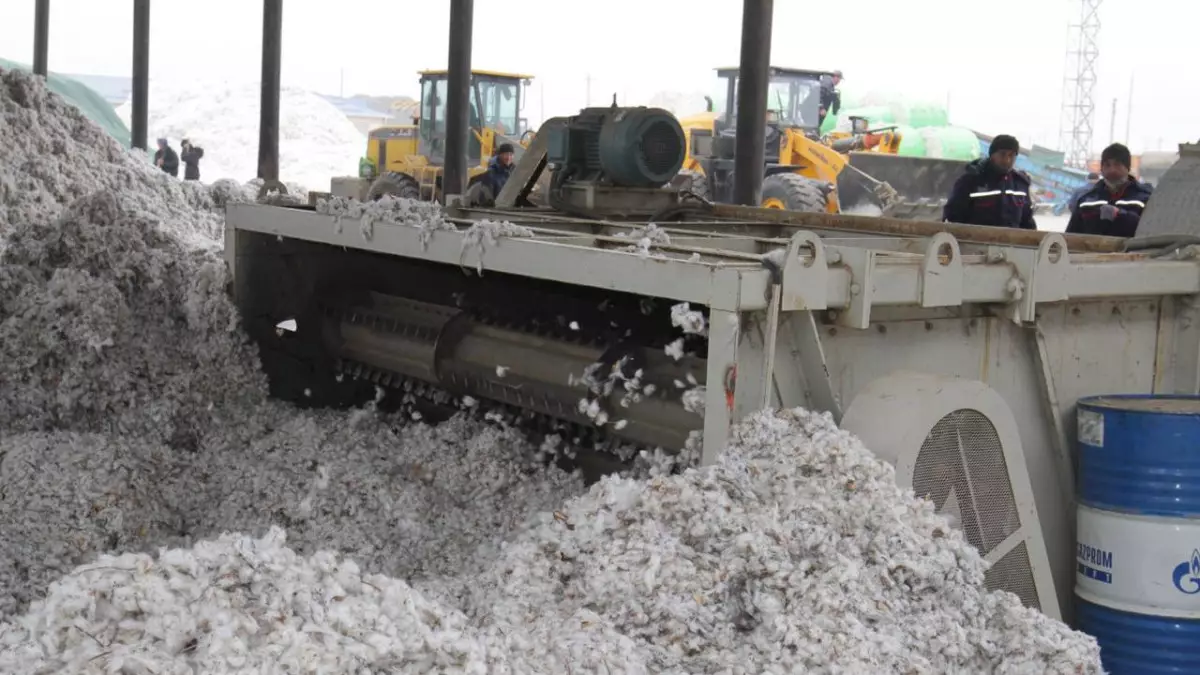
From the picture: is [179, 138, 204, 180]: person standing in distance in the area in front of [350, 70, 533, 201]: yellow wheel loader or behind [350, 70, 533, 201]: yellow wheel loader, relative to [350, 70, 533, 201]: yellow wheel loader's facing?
behind

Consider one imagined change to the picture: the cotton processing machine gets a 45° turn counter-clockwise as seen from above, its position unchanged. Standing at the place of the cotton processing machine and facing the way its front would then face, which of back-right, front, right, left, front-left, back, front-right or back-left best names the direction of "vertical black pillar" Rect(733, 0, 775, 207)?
back

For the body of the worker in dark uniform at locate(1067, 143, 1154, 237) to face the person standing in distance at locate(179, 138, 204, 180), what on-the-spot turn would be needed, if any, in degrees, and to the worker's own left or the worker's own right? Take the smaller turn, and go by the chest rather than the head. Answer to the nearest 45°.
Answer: approximately 135° to the worker's own right

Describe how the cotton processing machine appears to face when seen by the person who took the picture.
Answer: facing the viewer and to the left of the viewer

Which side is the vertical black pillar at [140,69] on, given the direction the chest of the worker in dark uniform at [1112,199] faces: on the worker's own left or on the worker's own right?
on the worker's own right

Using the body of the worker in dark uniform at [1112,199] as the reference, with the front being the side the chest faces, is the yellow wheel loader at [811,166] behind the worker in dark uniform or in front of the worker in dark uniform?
behind

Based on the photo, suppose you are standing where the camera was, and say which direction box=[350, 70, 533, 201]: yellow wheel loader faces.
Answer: facing the viewer and to the right of the viewer

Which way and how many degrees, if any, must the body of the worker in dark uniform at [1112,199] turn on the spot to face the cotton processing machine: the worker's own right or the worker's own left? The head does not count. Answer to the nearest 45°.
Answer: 0° — they already face it

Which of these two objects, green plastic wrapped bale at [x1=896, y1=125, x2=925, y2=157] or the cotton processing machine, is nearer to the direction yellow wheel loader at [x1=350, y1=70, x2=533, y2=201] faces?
the cotton processing machine

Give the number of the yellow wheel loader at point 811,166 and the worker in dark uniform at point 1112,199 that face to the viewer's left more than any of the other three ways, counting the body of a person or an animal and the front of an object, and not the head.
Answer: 0

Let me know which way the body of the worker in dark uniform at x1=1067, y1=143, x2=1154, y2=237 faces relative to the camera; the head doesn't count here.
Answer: toward the camera
